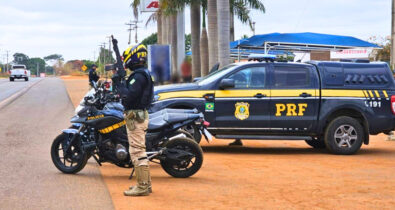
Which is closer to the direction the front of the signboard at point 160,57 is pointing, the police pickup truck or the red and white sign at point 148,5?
the police pickup truck

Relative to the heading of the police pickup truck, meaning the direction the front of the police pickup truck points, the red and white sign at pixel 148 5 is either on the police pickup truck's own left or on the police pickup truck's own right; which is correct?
on the police pickup truck's own right

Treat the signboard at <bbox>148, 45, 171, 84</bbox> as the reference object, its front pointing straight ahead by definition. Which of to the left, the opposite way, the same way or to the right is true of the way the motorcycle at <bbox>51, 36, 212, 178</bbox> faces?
to the right

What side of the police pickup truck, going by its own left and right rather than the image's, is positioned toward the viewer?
left

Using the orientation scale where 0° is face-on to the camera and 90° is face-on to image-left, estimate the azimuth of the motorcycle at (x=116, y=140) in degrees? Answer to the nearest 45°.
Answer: approximately 90°

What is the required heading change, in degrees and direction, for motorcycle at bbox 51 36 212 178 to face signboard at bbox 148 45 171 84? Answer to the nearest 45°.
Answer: approximately 90° to its right

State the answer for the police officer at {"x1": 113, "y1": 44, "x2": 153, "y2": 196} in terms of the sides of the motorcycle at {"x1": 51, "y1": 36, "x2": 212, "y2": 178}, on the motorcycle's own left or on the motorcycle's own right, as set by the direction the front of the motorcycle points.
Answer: on the motorcycle's own left

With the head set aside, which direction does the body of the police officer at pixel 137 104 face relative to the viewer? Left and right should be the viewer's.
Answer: facing to the left of the viewer

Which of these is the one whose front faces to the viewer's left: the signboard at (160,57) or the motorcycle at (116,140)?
the motorcycle

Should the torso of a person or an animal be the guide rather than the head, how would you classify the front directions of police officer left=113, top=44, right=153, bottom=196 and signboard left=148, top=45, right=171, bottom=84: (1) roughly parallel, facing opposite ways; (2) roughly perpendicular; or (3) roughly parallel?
roughly perpendicular
